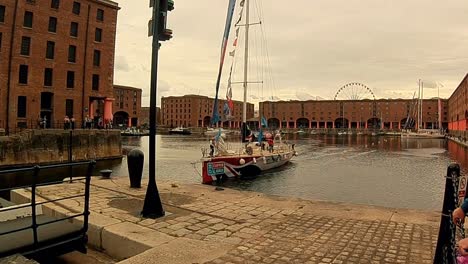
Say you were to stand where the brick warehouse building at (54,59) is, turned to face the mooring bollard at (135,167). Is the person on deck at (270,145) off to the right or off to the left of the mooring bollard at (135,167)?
left

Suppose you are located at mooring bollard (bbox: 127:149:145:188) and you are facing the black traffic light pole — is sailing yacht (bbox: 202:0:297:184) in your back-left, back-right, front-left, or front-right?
back-left

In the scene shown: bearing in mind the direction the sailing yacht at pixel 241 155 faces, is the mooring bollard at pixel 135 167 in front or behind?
in front

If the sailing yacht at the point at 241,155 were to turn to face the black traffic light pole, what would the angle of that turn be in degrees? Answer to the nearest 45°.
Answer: approximately 45° to its left

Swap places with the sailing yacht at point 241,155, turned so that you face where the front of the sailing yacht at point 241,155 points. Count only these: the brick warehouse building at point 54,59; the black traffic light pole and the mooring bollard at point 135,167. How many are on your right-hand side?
1
